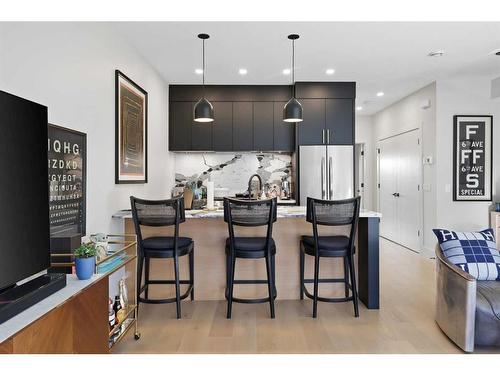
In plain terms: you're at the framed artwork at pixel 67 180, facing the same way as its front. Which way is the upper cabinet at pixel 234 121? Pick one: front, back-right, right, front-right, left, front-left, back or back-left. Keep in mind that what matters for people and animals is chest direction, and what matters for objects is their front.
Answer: left

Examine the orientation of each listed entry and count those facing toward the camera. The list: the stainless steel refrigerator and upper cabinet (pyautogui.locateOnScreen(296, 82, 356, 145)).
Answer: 2

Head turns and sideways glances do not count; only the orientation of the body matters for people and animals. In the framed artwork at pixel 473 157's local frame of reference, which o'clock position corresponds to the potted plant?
The potted plant is roughly at 2 o'clock from the framed artwork.

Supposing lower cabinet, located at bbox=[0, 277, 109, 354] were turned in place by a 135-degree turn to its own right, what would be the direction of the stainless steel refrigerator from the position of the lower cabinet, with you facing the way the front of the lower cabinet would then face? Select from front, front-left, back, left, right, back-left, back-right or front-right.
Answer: back-right

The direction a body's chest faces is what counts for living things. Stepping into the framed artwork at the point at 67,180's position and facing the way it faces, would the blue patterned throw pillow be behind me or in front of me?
in front

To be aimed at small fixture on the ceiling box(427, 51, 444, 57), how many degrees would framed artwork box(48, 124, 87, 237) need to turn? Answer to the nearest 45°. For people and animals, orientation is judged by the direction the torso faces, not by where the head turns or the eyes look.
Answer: approximately 45° to its left

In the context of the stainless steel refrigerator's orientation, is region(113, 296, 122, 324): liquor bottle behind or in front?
in front

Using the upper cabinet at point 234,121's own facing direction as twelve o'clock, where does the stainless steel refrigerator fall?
The stainless steel refrigerator is roughly at 9 o'clock from the upper cabinet.

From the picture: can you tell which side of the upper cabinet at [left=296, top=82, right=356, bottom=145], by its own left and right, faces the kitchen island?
front
